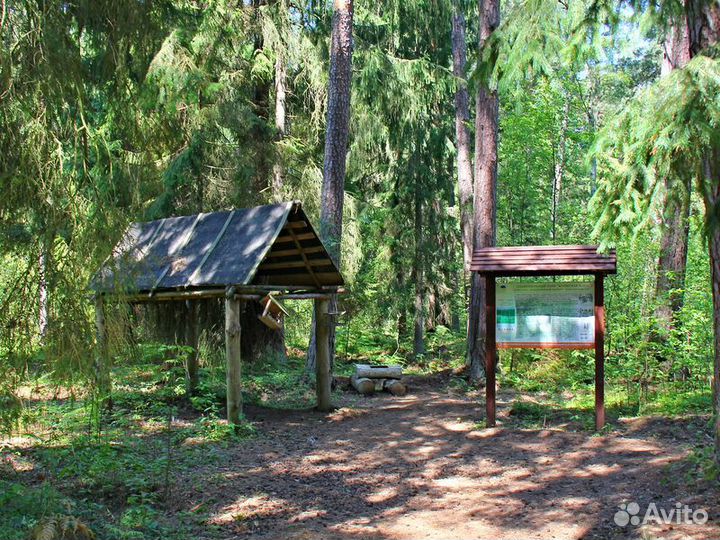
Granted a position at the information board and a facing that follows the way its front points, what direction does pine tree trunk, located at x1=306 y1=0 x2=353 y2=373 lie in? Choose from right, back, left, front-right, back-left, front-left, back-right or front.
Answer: back-right

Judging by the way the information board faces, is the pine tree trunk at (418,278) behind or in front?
behind

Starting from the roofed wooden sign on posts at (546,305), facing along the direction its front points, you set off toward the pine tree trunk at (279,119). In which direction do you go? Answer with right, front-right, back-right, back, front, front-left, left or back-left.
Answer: back-right

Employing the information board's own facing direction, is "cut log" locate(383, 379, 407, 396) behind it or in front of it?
behind

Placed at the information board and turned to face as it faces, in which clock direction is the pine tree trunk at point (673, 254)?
The pine tree trunk is roughly at 7 o'clock from the information board.

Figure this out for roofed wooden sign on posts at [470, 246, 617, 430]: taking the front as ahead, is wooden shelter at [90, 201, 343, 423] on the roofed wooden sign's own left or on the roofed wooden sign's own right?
on the roofed wooden sign's own right

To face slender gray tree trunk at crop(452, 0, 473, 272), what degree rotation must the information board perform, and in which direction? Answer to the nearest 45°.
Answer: approximately 180°

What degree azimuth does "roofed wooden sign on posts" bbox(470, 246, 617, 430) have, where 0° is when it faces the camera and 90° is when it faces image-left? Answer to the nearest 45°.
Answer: approximately 0°

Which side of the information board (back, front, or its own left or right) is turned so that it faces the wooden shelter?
right

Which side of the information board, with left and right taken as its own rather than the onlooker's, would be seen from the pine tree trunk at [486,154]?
back
